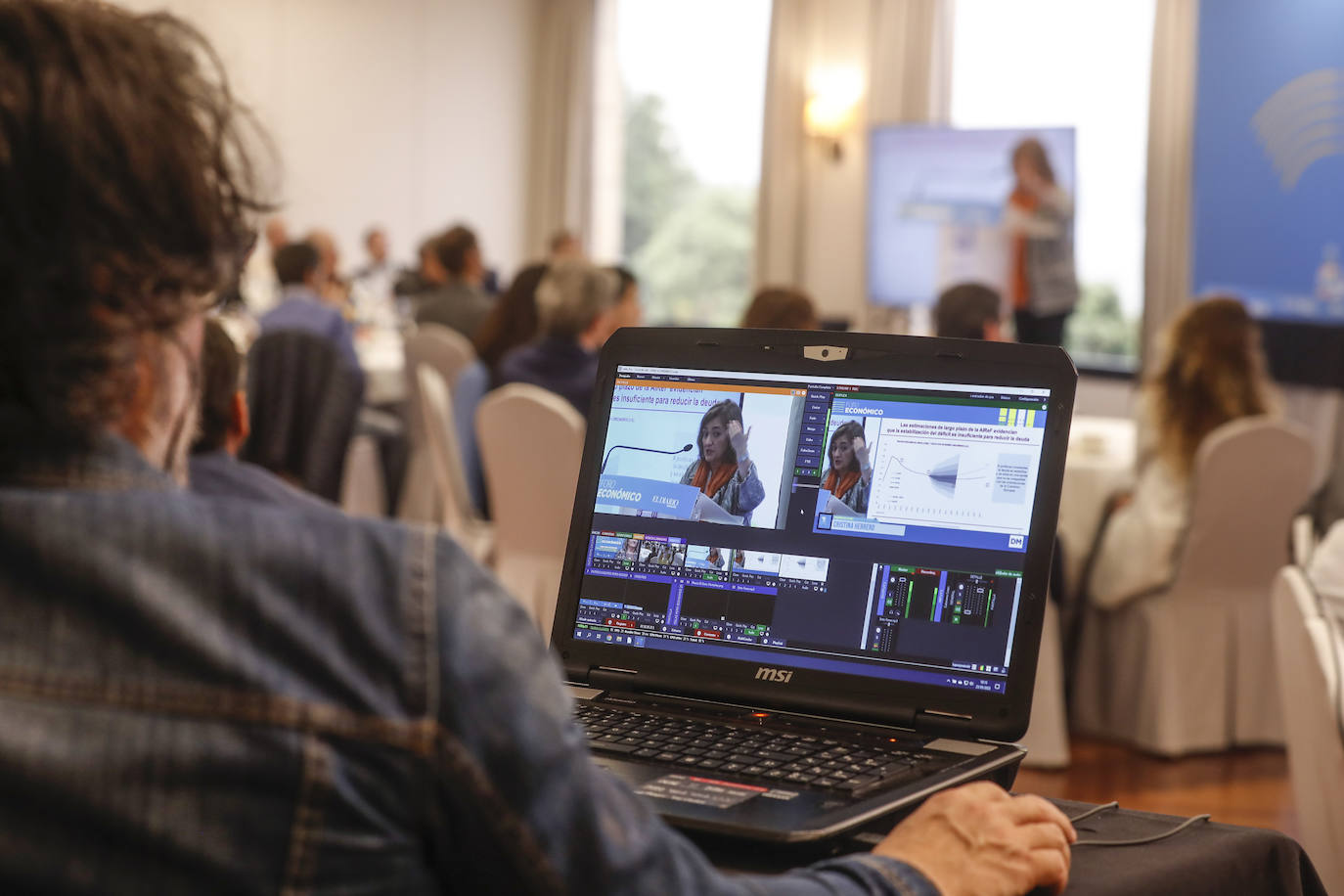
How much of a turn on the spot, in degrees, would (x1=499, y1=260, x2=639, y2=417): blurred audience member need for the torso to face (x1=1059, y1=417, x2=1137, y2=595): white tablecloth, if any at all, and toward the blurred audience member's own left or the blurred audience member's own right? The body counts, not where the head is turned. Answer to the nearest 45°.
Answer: approximately 45° to the blurred audience member's own right

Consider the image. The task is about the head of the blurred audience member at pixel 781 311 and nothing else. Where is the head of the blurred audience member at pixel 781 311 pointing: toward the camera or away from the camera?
away from the camera

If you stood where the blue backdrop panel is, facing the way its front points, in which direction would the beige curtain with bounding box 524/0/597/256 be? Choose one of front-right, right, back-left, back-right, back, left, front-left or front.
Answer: back-right

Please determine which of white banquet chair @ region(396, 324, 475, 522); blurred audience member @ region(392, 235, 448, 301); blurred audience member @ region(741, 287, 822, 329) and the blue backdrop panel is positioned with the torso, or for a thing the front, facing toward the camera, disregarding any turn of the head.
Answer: the blue backdrop panel

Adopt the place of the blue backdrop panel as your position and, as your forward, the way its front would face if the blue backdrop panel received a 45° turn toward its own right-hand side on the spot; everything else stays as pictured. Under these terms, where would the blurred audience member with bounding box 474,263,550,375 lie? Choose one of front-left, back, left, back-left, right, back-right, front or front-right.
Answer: front

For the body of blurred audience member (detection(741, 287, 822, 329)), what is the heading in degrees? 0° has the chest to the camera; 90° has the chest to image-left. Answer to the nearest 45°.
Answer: approximately 180°

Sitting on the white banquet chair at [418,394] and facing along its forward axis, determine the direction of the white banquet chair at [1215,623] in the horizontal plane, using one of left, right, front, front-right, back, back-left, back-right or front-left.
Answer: right

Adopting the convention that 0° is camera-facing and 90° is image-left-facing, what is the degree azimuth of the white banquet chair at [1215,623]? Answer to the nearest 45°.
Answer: approximately 135°

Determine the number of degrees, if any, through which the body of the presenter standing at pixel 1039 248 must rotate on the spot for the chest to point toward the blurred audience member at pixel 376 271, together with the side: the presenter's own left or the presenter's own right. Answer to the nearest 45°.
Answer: approximately 90° to the presenter's own right
